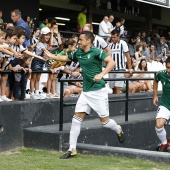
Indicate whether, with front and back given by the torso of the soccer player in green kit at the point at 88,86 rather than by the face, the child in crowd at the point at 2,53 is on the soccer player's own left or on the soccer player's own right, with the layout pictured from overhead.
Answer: on the soccer player's own right

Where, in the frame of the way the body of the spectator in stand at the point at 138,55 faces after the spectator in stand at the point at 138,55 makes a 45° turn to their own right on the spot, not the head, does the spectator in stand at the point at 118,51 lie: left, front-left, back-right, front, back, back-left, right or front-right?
front

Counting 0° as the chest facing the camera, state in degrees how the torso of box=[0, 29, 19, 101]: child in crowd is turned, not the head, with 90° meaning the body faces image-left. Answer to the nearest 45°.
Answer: approximately 270°

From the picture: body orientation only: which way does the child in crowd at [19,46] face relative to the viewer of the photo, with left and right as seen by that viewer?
facing the viewer and to the right of the viewer

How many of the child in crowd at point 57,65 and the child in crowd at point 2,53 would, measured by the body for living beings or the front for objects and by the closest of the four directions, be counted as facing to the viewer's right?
2

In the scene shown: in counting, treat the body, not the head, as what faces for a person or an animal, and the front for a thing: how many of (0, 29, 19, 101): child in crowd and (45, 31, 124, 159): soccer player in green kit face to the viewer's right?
1

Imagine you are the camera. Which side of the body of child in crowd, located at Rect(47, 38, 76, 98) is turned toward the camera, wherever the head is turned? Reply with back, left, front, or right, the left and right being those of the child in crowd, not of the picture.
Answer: right

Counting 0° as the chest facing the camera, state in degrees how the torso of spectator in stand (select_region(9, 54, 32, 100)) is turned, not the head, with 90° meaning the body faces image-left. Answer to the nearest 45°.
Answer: approximately 315°

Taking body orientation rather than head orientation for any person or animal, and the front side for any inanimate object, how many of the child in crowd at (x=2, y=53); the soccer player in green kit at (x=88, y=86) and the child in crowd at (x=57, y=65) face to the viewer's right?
2

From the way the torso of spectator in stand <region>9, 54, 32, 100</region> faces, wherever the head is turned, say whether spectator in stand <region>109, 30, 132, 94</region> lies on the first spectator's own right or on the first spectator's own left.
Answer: on the first spectator's own left
